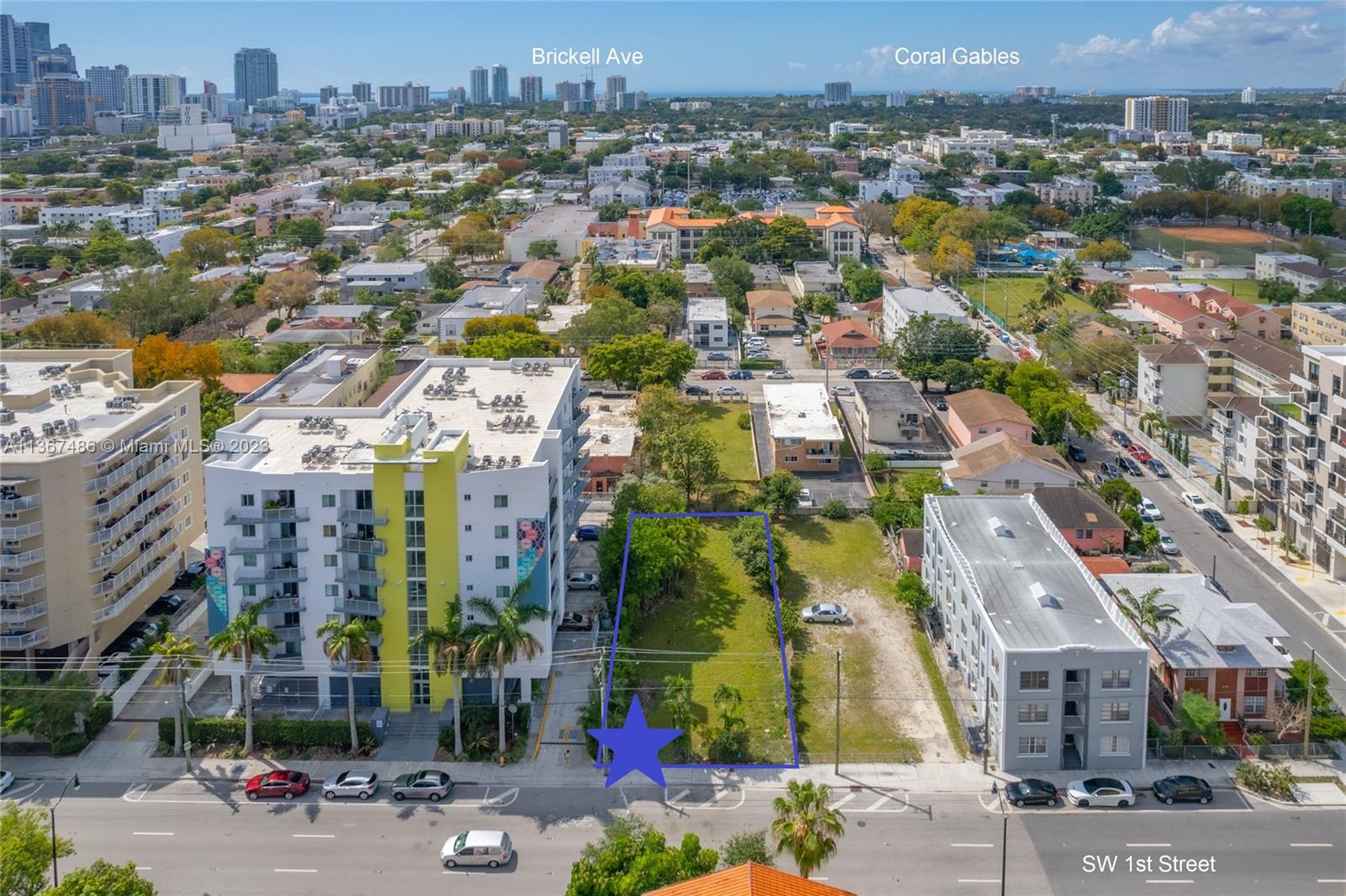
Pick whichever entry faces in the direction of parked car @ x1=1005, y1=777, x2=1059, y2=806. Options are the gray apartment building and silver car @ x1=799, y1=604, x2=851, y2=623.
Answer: the gray apartment building

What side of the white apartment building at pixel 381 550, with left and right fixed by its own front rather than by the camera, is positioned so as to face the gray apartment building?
left

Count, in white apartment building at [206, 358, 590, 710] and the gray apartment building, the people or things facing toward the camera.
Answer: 2

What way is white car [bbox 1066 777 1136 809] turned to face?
to the viewer's left

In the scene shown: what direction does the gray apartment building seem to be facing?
toward the camera

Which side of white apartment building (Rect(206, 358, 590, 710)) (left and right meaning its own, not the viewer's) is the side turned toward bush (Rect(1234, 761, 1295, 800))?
left

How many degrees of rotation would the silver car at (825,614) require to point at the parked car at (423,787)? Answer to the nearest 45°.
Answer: approximately 45° to its left

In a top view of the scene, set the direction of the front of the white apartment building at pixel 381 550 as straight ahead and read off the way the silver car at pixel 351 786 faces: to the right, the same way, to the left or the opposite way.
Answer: to the right

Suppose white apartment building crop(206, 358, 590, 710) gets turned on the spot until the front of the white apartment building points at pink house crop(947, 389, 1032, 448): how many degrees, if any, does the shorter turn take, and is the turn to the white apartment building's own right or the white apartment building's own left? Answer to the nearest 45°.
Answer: approximately 135° to the white apartment building's own left

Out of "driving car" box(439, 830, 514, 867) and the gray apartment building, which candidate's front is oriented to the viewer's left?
the driving car

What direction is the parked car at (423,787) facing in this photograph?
to the viewer's left

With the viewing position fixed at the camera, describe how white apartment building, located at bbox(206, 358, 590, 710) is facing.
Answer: facing the viewer

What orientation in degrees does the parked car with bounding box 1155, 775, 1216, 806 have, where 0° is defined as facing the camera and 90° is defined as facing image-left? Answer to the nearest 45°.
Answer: approximately 90°

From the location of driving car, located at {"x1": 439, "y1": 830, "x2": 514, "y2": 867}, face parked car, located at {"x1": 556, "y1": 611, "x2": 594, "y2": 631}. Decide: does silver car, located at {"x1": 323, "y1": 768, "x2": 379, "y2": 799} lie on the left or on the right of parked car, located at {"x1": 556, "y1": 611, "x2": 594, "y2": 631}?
left

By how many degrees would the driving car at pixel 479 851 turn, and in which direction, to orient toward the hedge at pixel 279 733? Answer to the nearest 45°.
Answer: approximately 45° to its right

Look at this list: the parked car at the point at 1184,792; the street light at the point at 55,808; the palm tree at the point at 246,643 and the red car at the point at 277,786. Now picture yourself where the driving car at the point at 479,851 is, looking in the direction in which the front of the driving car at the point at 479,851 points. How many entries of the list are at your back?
1

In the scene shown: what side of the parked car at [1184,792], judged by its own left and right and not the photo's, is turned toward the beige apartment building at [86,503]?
front
